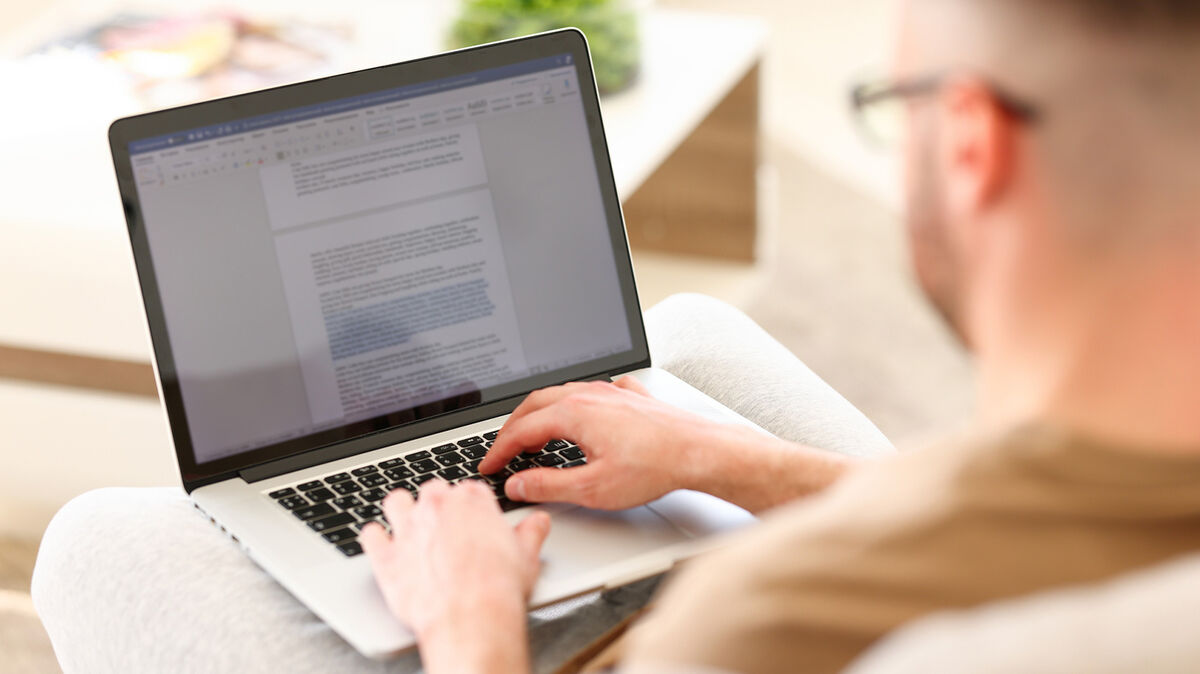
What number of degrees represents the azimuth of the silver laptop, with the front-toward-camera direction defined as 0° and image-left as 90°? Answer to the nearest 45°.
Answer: approximately 315°

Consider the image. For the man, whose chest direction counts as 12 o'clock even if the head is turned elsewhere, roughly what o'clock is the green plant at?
The green plant is roughly at 1 o'clock from the man.

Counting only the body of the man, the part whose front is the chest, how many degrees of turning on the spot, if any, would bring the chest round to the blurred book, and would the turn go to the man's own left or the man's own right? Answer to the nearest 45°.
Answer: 0° — they already face it

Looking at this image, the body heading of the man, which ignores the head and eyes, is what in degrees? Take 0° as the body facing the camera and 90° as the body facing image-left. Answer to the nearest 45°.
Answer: approximately 135°

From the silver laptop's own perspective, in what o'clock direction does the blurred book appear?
The blurred book is roughly at 7 o'clock from the silver laptop.

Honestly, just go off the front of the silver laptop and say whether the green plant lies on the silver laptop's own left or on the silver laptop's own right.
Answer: on the silver laptop's own left

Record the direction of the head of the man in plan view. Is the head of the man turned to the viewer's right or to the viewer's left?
to the viewer's left
